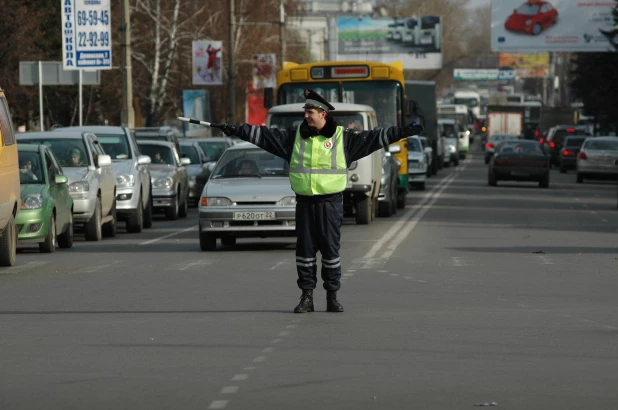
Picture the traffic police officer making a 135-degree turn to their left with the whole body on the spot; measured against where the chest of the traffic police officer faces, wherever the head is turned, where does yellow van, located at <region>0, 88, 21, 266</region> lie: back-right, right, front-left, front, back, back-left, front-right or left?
left

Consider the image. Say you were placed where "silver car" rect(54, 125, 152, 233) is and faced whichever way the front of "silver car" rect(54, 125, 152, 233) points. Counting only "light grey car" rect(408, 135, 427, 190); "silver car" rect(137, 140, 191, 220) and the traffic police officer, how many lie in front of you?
1

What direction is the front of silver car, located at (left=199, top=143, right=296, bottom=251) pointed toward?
toward the camera

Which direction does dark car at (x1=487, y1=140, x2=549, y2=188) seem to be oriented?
away from the camera

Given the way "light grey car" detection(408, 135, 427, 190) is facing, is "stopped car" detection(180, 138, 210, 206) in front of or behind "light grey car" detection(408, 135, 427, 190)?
in front

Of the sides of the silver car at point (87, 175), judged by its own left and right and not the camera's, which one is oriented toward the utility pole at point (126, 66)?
back

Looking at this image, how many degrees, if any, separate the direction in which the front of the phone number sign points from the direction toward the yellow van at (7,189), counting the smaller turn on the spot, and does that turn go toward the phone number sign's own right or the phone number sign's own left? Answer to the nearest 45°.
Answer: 0° — it already faces it

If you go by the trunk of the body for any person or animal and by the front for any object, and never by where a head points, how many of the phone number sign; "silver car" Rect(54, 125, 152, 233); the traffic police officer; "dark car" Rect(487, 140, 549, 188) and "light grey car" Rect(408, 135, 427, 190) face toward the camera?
4

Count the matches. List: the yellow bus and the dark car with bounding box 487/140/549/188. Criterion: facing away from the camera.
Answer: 1

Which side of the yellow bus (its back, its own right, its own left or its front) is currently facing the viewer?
front

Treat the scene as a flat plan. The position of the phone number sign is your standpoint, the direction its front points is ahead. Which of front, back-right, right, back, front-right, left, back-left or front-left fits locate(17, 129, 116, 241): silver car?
front

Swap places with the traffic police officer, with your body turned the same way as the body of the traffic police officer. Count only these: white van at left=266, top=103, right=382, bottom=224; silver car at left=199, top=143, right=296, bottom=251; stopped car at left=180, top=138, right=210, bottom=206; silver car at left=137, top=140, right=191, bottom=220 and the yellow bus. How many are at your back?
5
